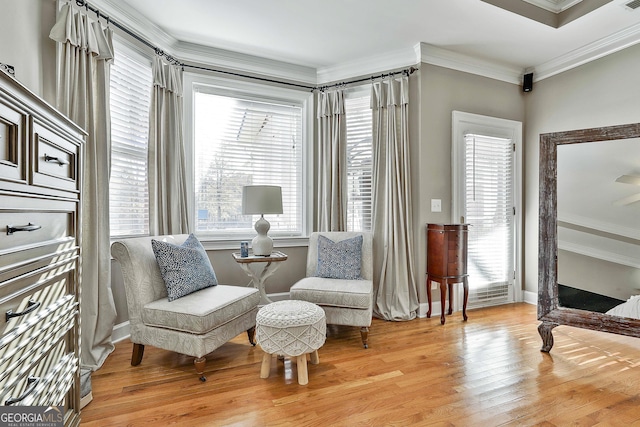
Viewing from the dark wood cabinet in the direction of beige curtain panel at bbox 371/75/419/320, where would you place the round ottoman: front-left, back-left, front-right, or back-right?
front-left

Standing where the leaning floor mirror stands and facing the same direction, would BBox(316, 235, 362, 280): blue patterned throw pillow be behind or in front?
in front

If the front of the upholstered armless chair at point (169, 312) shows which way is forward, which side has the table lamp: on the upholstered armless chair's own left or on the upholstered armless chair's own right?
on the upholstered armless chair's own left

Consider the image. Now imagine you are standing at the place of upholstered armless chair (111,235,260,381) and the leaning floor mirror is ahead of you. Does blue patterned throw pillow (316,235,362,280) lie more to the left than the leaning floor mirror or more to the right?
left

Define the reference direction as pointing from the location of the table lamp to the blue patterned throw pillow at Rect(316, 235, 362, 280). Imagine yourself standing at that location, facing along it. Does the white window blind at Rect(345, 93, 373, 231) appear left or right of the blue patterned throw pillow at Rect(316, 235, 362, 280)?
left

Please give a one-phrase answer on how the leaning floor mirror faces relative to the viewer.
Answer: facing the viewer and to the left of the viewer

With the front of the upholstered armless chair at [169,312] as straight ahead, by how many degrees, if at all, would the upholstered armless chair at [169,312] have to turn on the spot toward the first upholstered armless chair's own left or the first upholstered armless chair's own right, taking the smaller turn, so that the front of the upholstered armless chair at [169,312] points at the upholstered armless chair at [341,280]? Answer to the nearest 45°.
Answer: approximately 45° to the first upholstered armless chair's own left

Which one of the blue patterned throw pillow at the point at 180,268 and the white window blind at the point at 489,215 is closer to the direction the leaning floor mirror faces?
the blue patterned throw pillow

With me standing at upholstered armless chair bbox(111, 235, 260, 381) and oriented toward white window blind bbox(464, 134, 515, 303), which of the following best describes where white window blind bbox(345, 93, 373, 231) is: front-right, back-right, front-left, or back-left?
front-left

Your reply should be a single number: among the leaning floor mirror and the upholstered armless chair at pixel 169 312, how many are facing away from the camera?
0

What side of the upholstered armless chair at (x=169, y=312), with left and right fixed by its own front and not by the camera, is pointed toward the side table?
left

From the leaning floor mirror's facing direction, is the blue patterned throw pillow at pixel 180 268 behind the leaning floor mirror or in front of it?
in front
